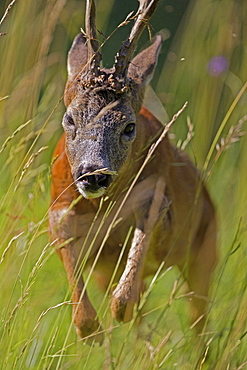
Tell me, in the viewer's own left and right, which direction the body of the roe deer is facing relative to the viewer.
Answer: facing the viewer and to the left of the viewer
